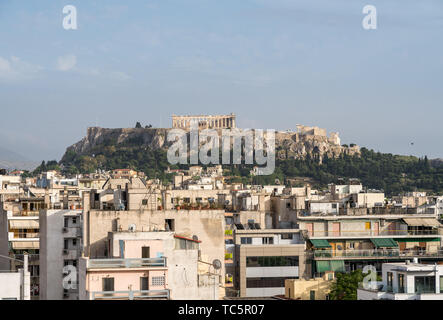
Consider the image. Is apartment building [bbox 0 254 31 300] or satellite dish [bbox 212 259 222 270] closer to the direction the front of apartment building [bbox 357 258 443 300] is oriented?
the apartment building

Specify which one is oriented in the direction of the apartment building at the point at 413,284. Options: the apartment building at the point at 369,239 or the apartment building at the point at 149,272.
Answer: the apartment building at the point at 369,239

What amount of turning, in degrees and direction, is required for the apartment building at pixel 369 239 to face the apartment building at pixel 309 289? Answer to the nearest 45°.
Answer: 0° — it already faces it

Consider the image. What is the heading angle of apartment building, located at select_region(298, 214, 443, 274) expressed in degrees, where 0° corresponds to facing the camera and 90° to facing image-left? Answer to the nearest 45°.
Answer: approximately 0°

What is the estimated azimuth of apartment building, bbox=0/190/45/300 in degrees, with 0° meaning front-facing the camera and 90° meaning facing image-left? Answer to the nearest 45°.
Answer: approximately 0°

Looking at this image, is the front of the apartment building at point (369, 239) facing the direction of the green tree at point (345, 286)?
yes

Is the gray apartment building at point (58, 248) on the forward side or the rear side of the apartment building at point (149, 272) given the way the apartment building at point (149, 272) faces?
on the rear side
